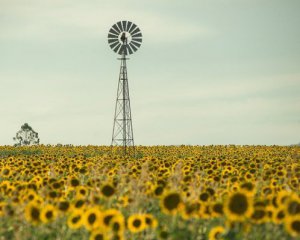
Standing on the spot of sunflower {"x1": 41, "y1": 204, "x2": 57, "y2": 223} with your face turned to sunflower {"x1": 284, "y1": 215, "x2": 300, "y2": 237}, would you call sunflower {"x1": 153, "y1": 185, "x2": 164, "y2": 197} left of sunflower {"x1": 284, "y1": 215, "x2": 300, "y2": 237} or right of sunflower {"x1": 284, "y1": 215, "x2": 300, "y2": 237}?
left

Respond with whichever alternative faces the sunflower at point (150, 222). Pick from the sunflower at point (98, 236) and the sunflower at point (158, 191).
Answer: the sunflower at point (158, 191)

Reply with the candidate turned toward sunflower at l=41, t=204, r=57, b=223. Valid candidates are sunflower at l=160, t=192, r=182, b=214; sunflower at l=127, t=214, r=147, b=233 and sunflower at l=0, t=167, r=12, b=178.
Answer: sunflower at l=0, t=167, r=12, b=178

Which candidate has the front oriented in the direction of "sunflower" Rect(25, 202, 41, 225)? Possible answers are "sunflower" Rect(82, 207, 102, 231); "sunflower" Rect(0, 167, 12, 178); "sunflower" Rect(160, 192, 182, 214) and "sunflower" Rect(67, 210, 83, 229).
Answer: "sunflower" Rect(0, 167, 12, 178)

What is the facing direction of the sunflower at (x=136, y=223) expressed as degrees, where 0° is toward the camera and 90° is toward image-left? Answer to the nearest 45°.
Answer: approximately 0°

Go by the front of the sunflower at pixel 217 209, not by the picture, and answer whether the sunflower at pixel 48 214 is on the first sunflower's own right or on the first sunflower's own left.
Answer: on the first sunflower's own right
